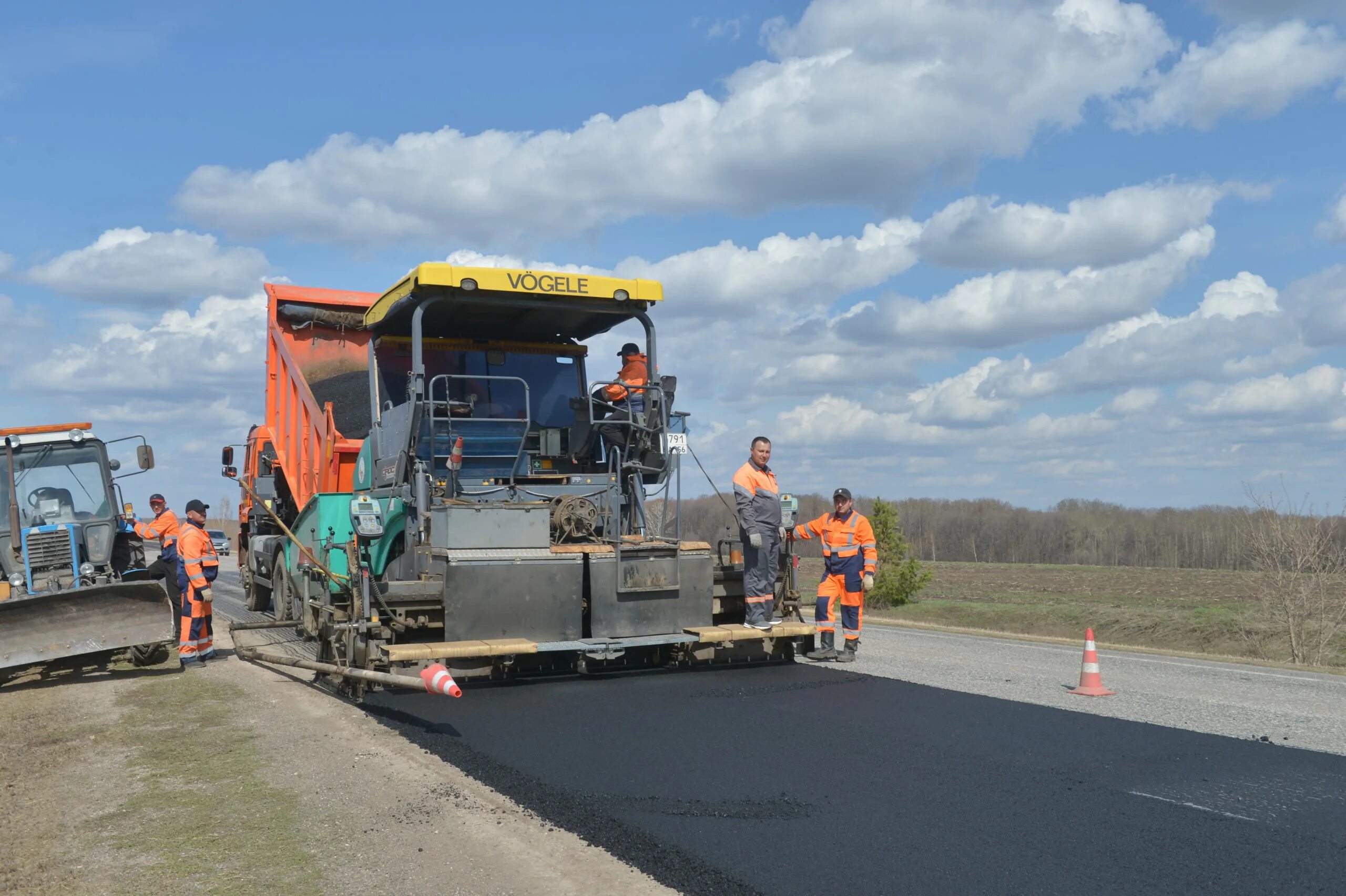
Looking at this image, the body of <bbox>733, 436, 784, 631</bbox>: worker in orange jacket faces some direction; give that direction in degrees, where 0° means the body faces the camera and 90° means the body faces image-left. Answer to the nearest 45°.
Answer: approximately 315°

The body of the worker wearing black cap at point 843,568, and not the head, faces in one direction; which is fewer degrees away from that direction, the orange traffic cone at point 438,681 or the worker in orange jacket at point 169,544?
the orange traffic cone

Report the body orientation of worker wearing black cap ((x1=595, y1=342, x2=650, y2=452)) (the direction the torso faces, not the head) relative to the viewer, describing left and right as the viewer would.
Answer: facing to the left of the viewer

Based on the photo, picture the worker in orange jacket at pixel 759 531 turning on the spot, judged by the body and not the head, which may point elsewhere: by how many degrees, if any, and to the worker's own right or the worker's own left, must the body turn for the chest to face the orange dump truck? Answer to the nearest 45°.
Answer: approximately 180°

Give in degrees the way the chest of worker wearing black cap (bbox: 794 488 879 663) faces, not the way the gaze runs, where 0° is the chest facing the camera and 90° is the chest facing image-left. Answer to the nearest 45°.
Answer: approximately 45°

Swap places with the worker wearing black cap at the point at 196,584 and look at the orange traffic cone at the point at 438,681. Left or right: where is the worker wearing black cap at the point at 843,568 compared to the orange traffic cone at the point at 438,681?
left

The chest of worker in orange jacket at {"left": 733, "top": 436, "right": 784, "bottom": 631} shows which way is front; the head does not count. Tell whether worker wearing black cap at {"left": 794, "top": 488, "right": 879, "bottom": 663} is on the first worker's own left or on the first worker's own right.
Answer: on the first worker's own left
